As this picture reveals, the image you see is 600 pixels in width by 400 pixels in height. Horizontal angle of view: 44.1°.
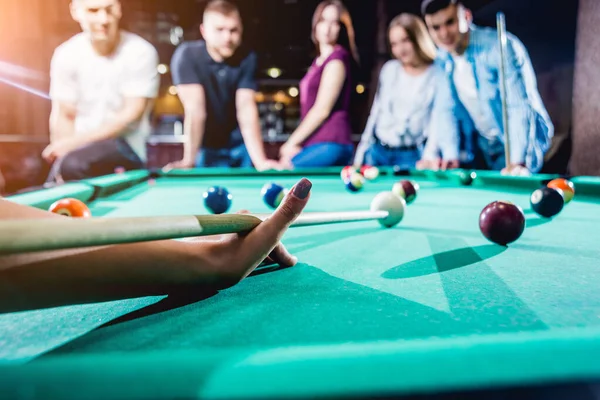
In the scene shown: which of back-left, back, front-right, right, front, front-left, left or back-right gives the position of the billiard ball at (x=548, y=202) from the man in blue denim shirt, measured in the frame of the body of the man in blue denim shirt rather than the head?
front-left

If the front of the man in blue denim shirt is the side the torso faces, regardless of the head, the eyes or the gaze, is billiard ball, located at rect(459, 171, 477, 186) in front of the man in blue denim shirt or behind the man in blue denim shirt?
in front

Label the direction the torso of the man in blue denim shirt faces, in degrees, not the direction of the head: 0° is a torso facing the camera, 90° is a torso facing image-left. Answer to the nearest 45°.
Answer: approximately 45°

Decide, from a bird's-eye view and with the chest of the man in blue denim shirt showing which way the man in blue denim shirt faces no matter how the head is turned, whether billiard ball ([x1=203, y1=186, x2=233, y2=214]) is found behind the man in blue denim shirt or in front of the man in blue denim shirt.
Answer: in front

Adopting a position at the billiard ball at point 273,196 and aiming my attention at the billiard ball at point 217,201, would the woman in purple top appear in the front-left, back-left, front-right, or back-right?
back-right

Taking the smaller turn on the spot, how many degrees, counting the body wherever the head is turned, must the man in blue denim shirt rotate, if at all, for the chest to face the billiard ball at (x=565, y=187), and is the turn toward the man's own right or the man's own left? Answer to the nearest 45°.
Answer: approximately 45° to the man's own left
